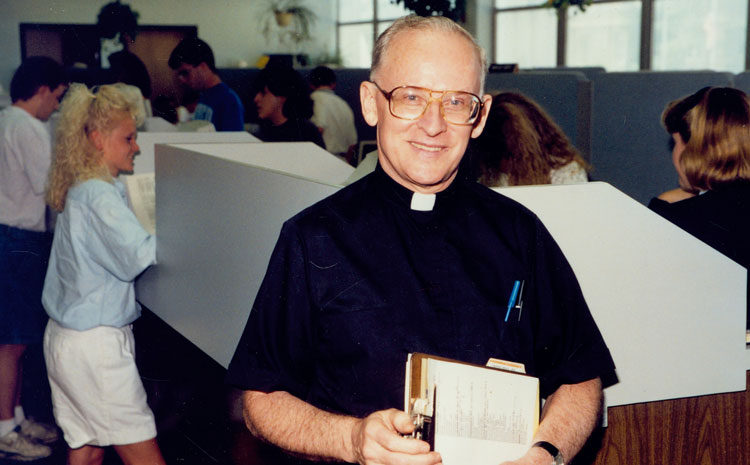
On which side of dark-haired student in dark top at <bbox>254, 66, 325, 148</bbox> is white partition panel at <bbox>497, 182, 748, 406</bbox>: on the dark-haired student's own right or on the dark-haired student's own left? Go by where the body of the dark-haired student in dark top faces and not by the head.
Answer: on the dark-haired student's own left

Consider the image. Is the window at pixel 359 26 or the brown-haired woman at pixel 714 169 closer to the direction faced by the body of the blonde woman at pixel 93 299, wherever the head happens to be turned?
the brown-haired woman

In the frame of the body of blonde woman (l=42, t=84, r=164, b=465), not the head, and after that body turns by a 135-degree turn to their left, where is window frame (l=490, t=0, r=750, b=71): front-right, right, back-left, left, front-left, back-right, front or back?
right

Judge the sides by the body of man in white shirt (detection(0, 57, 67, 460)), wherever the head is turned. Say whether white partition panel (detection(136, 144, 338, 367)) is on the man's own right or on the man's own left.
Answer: on the man's own right

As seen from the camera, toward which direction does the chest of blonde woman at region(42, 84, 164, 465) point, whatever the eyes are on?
to the viewer's right

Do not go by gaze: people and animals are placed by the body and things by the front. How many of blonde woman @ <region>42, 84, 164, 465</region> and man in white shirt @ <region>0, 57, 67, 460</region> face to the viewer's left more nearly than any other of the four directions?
0

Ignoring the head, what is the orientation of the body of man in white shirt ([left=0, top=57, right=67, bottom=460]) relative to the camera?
to the viewer's right

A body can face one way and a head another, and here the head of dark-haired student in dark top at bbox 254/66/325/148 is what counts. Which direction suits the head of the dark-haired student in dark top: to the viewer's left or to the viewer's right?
to the viewer's left

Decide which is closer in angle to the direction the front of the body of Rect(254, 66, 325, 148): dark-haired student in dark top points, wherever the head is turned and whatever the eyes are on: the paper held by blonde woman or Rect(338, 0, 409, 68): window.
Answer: the paper held by blonde woman

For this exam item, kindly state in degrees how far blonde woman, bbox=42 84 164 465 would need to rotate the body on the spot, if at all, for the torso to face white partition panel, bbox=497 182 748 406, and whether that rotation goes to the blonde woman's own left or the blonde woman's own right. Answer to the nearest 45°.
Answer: approximately 45° to the blonde woman's own right

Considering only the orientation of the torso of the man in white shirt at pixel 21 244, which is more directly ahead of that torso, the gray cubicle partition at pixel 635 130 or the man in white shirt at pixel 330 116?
the gray cubicle partition
